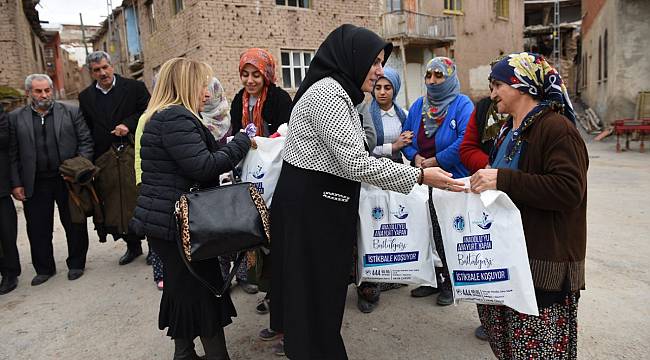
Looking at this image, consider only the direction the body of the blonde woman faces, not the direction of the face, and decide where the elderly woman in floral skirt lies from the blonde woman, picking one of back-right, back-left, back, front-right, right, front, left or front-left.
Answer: right

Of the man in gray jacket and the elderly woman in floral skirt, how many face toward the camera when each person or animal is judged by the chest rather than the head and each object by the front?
1

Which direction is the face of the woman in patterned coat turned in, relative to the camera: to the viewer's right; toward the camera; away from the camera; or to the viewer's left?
to the viewer's right

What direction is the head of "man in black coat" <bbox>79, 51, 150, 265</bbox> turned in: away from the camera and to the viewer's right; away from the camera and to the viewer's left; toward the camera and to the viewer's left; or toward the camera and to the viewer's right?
toward the camera and to the viewer's right

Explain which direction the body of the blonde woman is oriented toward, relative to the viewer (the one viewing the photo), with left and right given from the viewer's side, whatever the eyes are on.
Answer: facing away from the viewer and to the right of the viewer

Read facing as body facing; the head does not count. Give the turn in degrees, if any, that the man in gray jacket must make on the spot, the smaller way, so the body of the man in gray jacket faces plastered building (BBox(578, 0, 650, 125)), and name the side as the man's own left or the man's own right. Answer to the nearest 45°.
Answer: approximately 90° to the man's own left

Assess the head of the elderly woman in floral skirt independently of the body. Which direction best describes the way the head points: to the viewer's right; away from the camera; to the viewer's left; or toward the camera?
to the viewer's left

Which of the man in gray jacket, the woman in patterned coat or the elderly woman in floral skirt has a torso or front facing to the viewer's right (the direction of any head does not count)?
the woman in patterned coat

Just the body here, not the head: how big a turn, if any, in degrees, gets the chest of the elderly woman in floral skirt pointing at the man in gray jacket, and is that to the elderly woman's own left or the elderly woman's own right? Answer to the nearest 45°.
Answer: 0° — they already face them

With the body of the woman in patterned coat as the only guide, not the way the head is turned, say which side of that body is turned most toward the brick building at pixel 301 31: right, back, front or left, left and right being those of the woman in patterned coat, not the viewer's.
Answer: left

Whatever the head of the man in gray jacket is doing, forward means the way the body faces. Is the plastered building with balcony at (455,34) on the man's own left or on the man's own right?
on the man's own left

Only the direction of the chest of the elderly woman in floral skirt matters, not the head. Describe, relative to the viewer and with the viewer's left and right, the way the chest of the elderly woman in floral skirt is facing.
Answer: facing to the left of the viewer

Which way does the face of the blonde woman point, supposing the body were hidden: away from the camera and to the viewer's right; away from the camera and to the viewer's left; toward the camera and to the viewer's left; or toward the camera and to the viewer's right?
away from the camera and to the viewer's right

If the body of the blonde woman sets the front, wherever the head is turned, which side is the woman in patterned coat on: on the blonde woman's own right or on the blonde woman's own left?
on the blonde woman's own right

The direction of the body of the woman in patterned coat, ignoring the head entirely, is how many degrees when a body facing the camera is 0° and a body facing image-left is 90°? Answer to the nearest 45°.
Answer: approximately 270°
